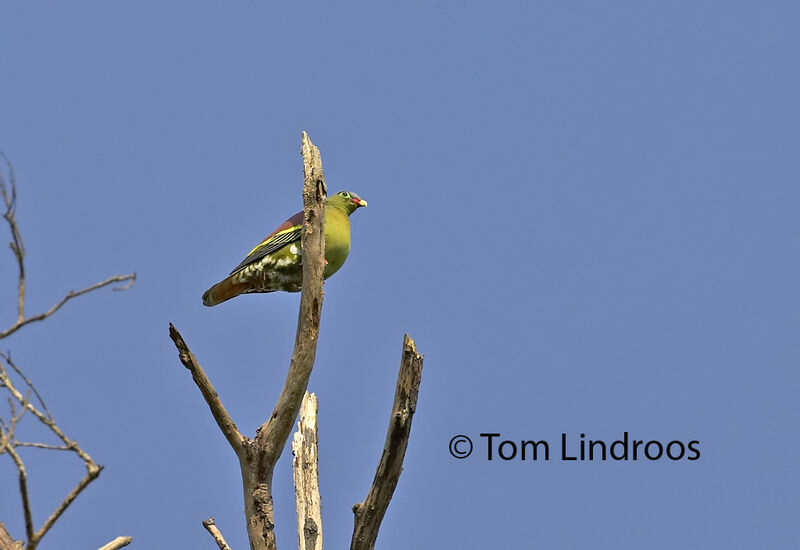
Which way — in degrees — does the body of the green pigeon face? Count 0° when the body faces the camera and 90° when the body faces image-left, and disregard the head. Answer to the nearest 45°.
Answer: approximately 270°
